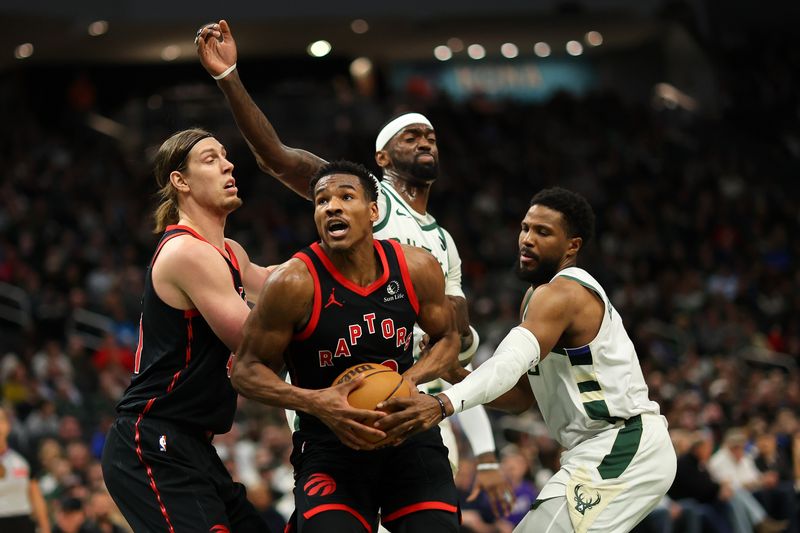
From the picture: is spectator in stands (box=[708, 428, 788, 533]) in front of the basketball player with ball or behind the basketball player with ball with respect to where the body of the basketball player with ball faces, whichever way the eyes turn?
behind

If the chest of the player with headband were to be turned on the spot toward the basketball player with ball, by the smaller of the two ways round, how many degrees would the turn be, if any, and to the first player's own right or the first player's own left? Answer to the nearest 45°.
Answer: approximately 45° to the first player's own right

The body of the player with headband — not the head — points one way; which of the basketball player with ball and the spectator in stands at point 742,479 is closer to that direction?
the basketball player with ball

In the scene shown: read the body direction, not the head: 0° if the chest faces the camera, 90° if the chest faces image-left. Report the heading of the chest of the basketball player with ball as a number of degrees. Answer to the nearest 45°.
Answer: approximately 0°

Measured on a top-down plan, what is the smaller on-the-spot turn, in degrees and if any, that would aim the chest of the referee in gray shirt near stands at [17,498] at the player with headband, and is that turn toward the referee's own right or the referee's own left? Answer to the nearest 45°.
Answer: approximately 45° to the referee's own left

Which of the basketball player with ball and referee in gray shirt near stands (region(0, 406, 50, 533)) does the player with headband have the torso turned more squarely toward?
the basketball player with ball
